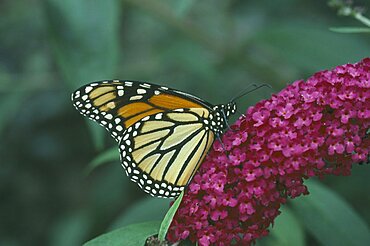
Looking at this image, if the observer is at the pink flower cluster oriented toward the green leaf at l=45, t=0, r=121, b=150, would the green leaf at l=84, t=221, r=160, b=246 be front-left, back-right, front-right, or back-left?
front-left

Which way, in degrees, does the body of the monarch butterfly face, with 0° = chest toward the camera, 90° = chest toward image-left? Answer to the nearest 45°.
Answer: approximately 270°

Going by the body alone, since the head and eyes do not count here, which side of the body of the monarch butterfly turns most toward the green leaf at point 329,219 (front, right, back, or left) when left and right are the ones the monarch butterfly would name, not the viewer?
front
